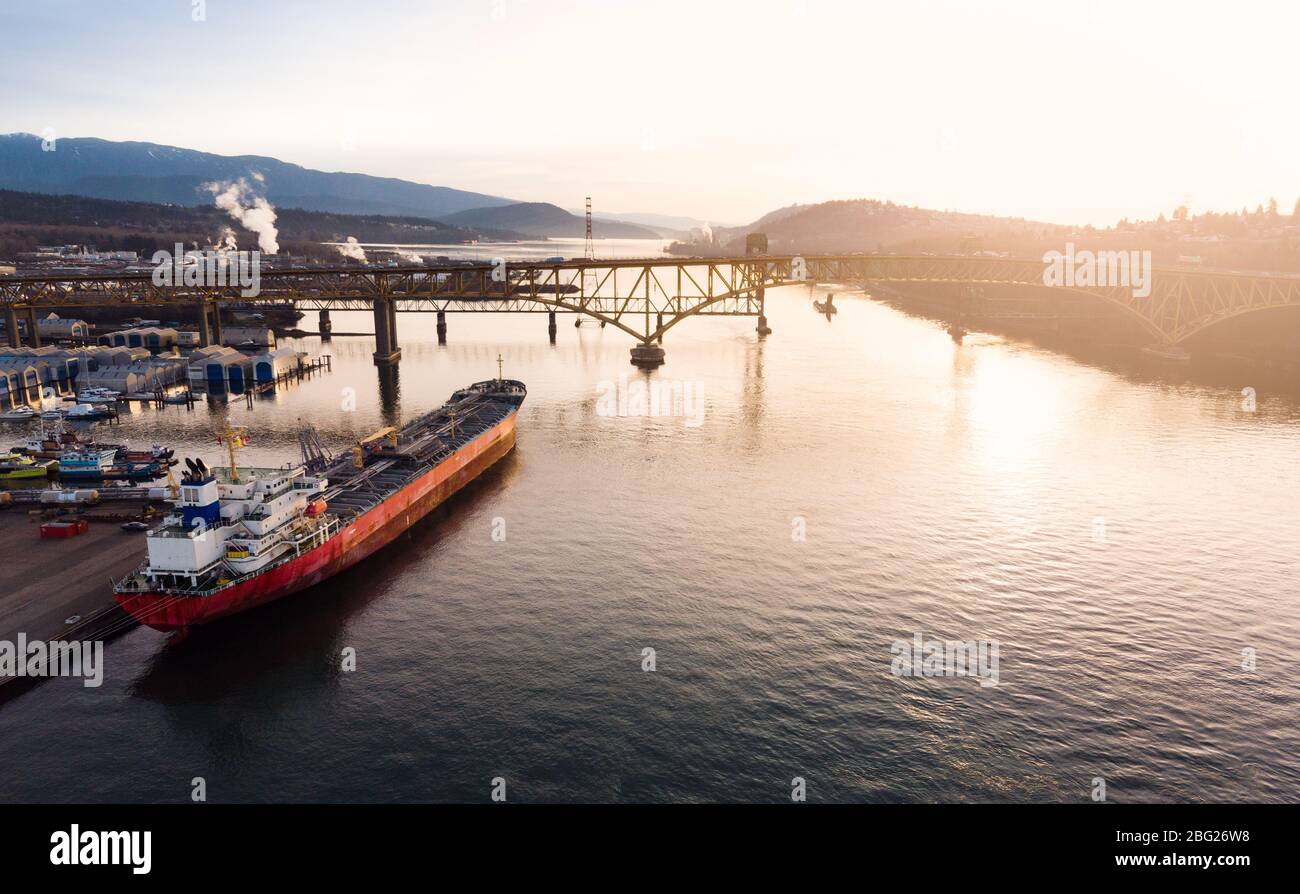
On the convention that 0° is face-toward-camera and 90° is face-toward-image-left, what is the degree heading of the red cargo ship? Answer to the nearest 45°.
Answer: approximately 225°
